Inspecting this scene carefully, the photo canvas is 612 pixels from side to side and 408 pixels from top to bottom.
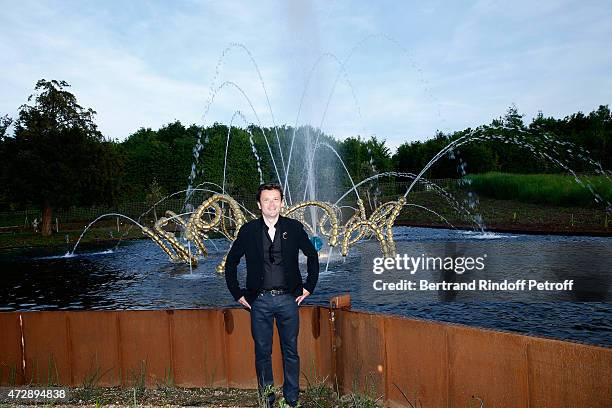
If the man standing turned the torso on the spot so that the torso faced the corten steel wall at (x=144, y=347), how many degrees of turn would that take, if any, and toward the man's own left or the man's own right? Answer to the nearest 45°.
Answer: approximately 135° to the man's own right

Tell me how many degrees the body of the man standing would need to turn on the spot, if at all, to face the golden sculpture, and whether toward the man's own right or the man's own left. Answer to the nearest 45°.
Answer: approximately 180°

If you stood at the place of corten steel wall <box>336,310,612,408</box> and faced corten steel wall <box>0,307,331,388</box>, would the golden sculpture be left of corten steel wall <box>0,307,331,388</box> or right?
right

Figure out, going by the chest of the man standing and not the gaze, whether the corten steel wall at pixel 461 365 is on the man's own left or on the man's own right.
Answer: on the man's own left

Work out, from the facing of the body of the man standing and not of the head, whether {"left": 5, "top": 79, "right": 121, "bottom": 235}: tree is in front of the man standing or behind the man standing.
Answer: behind

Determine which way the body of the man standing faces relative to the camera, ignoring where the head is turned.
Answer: toward the camera
